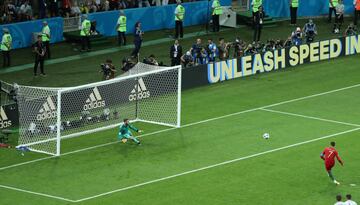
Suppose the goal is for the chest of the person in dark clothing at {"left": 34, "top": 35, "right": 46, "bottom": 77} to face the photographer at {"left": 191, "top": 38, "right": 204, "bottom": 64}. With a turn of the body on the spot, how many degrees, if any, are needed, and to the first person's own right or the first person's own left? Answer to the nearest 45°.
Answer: approximately 45° to the first person's own left

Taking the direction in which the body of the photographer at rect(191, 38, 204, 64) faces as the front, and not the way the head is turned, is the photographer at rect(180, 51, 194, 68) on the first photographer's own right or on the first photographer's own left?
on the first photographer's own right

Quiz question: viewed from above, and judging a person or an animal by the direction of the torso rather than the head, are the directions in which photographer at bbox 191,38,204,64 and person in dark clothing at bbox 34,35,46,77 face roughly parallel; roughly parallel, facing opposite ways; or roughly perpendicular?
roughly parallel

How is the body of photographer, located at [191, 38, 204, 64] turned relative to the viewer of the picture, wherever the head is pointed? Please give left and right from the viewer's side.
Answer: facing the viewer and to the right of the viewer

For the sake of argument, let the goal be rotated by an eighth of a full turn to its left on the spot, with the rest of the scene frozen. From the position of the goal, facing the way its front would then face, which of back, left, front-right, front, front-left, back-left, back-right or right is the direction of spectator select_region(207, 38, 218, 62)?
front-left

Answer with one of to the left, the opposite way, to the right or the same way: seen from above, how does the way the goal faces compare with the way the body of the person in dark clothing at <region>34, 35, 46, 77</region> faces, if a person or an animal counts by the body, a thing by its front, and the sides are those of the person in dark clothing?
the same way

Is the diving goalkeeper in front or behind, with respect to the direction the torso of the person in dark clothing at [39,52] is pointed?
in front

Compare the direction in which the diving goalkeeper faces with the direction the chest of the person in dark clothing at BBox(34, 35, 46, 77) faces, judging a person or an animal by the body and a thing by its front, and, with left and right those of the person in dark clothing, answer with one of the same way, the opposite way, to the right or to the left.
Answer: the same way

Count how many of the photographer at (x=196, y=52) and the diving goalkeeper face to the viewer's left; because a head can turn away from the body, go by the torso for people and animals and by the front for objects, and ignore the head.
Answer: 0

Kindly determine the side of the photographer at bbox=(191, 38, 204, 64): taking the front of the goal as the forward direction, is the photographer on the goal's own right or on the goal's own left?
on the goal's own left

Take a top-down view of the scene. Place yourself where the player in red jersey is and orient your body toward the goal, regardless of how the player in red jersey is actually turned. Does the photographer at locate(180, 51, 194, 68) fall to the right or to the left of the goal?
right

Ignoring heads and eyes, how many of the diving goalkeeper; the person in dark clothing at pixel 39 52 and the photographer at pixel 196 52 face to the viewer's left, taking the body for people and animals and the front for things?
0

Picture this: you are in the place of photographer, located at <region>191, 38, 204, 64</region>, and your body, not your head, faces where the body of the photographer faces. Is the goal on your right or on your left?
on your right

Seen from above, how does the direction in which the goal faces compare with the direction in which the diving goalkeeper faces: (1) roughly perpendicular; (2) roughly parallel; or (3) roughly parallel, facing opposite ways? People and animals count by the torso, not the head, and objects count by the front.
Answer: roughly parallel

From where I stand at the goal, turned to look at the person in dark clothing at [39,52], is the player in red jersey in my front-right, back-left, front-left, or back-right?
back-right

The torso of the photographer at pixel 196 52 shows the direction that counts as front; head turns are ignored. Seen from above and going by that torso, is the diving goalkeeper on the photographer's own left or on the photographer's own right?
on the photographer's own right
